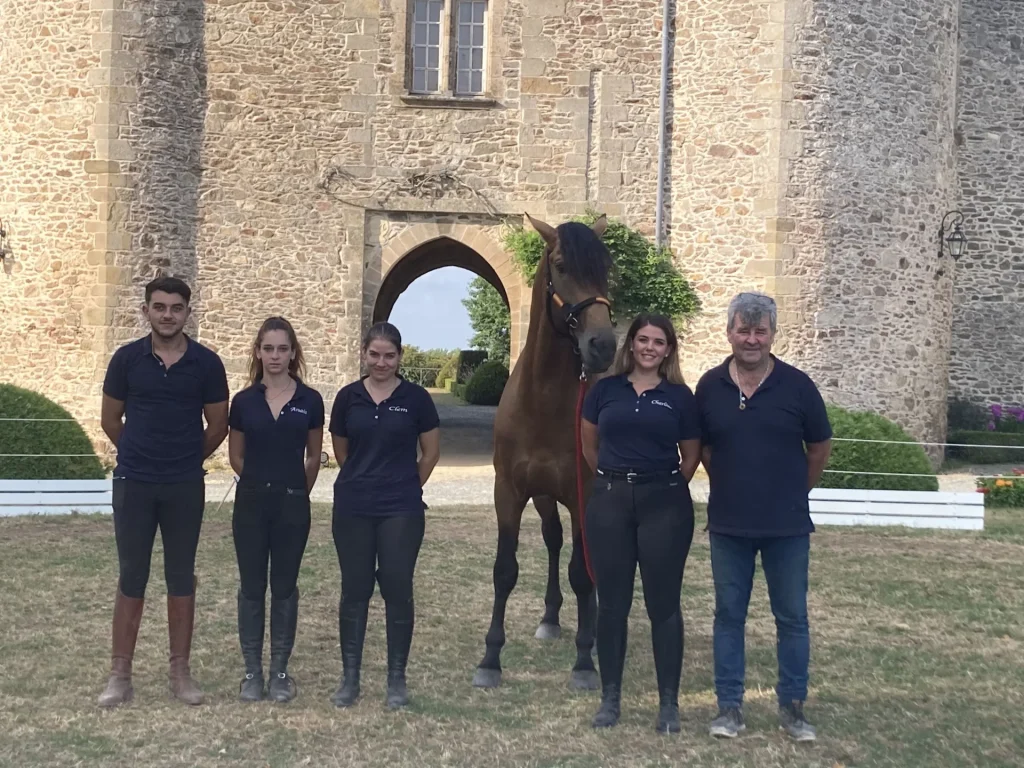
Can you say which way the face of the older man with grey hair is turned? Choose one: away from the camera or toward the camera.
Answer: toward the camera

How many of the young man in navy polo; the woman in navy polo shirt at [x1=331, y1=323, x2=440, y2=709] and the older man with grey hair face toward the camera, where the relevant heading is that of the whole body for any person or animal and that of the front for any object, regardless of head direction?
3

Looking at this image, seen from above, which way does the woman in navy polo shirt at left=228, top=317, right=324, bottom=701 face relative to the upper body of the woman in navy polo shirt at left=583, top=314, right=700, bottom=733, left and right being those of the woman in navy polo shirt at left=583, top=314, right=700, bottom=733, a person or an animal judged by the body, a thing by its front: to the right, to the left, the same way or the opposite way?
the same way

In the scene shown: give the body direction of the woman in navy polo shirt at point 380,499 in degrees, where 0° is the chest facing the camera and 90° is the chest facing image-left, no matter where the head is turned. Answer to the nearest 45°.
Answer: approximately 0°

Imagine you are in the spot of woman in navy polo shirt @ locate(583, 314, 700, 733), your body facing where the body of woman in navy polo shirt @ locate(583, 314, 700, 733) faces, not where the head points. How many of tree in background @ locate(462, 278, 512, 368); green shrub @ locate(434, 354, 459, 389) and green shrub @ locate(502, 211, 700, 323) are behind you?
3

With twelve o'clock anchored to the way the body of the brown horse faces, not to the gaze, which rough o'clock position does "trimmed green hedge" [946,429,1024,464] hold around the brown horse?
The trimmed green hedge is roughly at 7 o'clock from the brown horse.

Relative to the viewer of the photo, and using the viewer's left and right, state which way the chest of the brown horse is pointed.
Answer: facing the viewer

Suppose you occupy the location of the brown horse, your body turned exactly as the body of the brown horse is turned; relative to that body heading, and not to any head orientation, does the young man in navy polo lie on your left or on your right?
on your right

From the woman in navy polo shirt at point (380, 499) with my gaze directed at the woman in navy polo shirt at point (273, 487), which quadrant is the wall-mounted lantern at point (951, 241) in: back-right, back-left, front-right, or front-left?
back-right

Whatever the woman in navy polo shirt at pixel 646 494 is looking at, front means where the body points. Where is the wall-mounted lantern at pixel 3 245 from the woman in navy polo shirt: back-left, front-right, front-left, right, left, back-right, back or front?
back-right

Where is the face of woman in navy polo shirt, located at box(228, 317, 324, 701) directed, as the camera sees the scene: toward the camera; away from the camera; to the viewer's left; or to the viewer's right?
toward the camera

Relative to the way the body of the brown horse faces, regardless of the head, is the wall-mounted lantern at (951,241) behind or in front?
behind

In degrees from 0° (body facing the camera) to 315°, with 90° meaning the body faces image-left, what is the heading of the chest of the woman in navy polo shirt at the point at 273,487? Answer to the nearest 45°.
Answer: approximately 0°

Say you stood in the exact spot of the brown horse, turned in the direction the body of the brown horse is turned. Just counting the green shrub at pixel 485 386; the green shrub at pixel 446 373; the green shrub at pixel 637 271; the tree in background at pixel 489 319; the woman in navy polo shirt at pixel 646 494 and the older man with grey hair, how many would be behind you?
4

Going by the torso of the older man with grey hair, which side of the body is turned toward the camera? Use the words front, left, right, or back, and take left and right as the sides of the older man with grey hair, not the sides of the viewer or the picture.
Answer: front

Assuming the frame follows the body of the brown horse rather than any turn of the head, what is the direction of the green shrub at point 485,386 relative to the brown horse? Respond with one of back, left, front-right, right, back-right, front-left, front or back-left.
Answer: back

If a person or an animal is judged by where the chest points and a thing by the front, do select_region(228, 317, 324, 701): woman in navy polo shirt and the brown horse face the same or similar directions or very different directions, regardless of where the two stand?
same or similar directions
